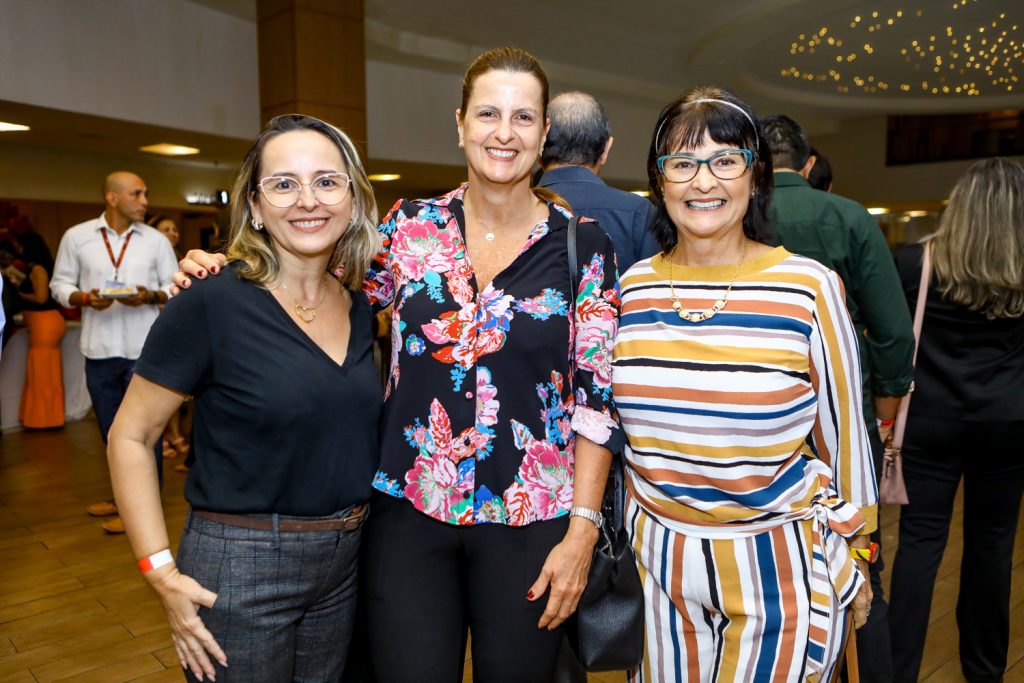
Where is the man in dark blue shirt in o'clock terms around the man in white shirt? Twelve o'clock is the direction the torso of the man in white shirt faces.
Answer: The man in dark blue shirt is roughly at 11 o'clock from the man in white shirt.

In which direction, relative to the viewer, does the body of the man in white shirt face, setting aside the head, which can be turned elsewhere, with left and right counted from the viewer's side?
facing the viewer

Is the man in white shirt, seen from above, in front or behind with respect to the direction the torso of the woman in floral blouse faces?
behind

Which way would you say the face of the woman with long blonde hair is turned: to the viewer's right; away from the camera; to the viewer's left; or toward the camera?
away from the camera

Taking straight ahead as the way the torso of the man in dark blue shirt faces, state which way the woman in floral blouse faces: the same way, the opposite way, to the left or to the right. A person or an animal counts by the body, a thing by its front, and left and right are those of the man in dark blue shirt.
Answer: the opposite way

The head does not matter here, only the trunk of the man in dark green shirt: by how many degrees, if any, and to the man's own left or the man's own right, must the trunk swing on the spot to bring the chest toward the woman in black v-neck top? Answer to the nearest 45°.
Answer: approximately 135° to the man's own left

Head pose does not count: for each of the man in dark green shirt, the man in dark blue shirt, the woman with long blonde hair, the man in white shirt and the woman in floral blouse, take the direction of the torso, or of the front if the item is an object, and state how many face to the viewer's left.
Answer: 0

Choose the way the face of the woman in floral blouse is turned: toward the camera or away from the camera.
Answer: toward the camera

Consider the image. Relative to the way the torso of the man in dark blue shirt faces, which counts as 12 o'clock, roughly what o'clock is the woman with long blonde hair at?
The woman with long blonde hair is roughly at 3 o'clock from the man in dark blue shirt.

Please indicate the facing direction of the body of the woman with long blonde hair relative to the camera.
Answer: away from the camera

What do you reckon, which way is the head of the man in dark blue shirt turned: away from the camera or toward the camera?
away from the camera

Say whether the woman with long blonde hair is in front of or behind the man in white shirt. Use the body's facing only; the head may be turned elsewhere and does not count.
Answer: in front

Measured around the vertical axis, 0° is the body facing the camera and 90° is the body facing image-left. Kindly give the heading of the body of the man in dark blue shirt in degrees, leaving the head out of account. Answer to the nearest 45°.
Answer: approximately 180°

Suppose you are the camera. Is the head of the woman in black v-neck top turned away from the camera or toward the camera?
toward the camera

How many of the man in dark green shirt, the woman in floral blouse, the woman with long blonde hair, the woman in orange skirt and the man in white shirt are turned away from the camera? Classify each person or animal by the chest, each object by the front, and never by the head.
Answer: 2

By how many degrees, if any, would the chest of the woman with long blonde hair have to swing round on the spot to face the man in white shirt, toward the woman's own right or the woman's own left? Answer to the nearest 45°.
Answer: approximately 90° to the woman's own left
